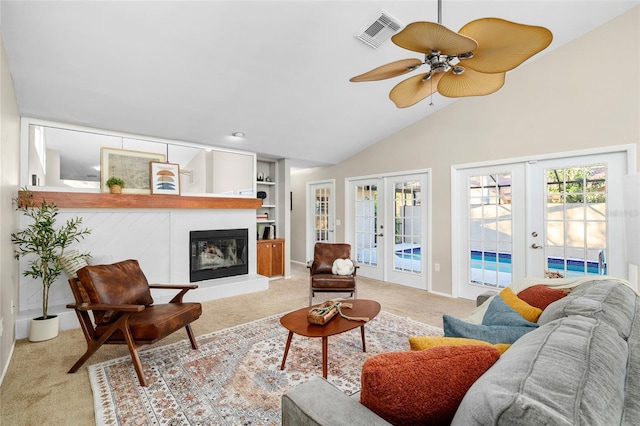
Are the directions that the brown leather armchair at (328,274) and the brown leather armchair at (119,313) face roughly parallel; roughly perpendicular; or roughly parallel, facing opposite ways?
roughly perpendicular

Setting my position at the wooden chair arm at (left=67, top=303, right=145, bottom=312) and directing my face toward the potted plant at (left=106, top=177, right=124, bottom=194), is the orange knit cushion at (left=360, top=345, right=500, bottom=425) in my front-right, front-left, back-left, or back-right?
back-right

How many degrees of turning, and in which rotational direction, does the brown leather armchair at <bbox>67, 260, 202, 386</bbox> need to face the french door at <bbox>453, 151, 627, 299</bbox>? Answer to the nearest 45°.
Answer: approximately 45° to its left

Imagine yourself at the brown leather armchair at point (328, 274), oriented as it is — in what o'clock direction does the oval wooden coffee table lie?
The oval wooden coffee table is roughly at 12 o'clock from the brown leather armchair.

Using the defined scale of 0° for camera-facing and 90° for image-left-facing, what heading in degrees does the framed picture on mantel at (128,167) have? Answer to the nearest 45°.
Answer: approximately 315°

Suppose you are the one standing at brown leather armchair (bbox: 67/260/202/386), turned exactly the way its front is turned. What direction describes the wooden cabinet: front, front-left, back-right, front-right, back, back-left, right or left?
left

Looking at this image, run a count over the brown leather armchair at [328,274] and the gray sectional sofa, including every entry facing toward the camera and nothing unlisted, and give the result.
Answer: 1

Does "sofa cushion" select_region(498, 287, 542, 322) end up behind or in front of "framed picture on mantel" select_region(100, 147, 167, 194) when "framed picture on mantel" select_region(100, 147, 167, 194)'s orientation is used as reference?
in front

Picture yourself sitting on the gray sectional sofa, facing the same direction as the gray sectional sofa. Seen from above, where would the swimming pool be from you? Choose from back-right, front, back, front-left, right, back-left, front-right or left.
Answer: front-right

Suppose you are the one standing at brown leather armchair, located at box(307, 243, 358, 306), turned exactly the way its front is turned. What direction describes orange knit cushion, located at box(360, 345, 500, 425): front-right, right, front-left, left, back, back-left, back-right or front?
front

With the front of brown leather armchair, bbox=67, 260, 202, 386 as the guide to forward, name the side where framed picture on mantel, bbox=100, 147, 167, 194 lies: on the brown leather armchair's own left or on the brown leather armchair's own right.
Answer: on the brown leather armchair's own left

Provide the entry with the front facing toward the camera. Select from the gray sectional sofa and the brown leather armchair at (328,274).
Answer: the brown leather armchair

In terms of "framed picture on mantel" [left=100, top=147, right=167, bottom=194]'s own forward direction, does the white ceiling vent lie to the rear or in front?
in front

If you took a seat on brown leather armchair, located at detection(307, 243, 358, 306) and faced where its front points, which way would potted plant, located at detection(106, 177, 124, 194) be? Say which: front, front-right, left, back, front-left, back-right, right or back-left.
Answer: right

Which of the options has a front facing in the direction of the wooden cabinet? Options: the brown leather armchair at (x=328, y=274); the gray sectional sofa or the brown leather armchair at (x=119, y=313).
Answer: the gray sectional sofa

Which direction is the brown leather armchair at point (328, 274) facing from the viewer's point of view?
toward the camera

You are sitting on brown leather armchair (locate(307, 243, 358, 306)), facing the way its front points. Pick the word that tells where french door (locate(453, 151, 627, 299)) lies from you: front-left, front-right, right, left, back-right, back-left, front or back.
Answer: left

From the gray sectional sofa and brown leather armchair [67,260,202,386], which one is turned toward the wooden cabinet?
the gray sectional sofa

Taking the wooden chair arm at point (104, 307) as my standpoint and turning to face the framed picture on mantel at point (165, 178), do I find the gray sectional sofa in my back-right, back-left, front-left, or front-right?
back-right

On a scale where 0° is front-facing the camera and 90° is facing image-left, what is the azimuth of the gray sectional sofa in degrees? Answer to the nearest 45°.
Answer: approximately 135°
